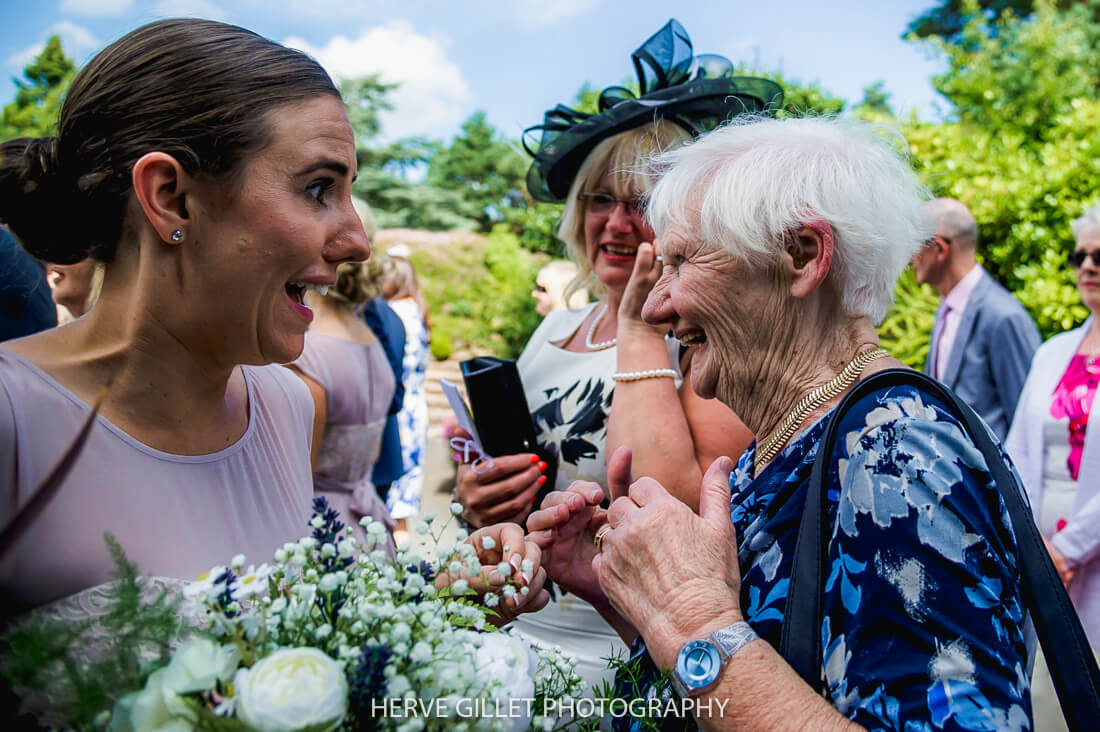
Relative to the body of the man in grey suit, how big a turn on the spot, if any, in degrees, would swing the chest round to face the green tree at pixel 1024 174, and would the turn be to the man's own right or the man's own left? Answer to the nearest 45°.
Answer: approximately 90° to the man's own right

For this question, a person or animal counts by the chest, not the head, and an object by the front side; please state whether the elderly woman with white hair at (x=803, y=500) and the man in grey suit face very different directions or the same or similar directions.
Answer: same or similar directions

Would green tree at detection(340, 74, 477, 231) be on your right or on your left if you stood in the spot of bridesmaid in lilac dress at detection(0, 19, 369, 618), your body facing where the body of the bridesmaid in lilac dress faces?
on your left

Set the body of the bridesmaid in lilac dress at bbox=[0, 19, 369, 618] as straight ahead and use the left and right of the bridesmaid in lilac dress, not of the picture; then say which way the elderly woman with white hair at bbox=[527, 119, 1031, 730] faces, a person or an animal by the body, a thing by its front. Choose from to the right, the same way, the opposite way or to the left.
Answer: the opposite way

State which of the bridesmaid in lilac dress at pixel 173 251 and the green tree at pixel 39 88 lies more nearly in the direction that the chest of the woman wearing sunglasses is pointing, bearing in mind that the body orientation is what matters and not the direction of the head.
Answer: the bridesmaid in lilac dress

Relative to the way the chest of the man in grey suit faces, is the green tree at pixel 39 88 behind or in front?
in front

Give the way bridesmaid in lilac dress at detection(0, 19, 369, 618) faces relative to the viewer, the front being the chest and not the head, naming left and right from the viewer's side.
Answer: facing the viewer and to the right of the viewer

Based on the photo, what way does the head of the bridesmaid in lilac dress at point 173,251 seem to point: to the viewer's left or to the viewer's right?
to the viewer's right

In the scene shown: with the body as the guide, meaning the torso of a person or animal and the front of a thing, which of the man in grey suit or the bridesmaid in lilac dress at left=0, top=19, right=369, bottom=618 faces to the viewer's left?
the man in grey suit

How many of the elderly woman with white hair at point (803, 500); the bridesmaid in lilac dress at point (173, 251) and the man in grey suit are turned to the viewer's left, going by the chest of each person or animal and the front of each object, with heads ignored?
2

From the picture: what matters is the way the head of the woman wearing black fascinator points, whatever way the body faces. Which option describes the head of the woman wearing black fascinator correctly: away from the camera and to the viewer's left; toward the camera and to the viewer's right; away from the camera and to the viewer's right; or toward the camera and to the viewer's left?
toward the camera and to the viewer's right

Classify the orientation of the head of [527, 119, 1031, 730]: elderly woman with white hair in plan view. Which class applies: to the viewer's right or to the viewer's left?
to the viewer's left

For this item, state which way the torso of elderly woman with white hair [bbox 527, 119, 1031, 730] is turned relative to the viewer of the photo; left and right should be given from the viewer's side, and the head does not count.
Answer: facing to the left of the viewer

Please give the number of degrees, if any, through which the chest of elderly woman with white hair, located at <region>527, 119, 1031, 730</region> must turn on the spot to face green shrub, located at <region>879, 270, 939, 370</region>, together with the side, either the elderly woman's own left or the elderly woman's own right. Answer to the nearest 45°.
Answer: approximately 90° to the elderly woman's own right

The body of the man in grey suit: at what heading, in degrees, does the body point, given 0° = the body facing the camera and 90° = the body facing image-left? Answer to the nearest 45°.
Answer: approximately 90°

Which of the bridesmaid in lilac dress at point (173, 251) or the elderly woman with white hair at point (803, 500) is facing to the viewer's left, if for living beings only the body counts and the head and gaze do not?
the elderly woman with white hair
